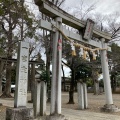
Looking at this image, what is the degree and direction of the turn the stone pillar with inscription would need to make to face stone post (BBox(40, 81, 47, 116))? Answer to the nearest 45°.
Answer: approximately 135° to its left

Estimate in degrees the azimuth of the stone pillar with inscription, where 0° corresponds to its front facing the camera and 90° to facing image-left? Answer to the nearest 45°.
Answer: approximately 0°
